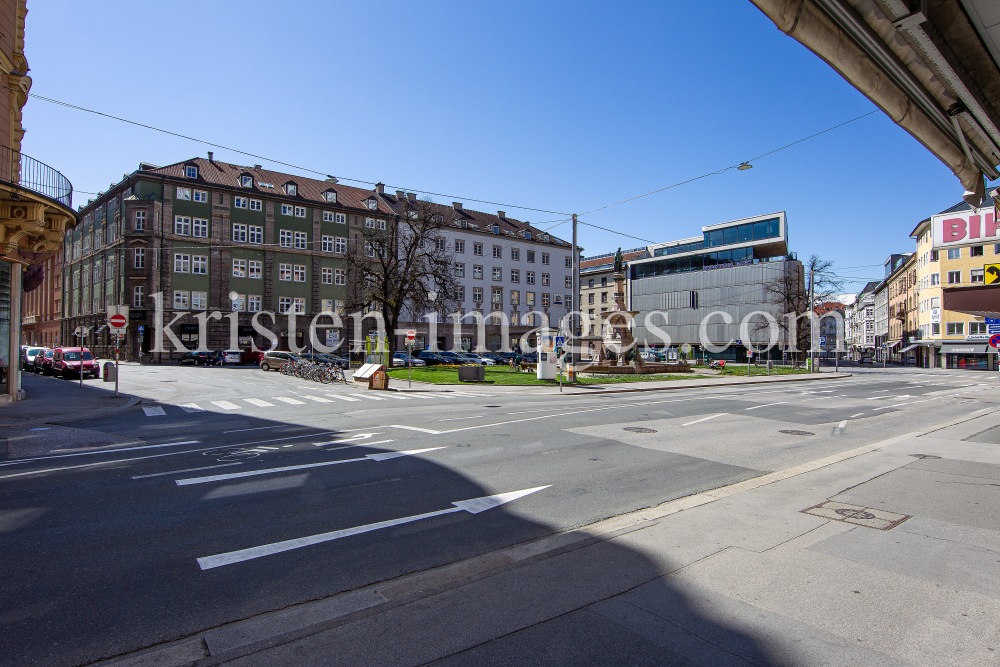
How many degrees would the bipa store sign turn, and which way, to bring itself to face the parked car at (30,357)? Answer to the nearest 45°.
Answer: approximately 45° to its right

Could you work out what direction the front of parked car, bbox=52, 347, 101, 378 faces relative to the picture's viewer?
facing the viewer and to the right of the viewer

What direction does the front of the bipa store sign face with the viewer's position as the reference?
facing the viewer and to the left of the viewer

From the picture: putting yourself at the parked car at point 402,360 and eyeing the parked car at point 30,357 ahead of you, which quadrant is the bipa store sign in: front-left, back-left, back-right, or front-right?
back-left

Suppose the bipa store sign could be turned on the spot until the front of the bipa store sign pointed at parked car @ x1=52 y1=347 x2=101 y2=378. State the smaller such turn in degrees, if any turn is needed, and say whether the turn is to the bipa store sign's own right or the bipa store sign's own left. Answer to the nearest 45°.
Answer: approximately 45° to the bipa store sign's own right

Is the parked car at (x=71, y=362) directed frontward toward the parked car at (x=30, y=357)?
no

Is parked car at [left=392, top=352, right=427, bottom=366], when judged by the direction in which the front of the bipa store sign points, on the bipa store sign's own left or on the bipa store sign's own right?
on the bipa store sign's own right

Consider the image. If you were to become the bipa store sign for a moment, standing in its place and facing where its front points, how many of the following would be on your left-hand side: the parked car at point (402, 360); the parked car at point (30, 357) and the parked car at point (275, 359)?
0
